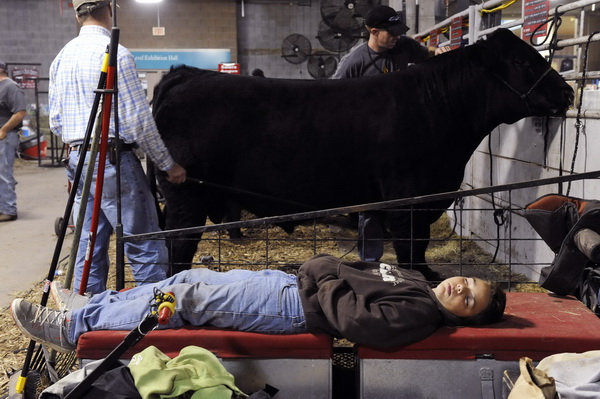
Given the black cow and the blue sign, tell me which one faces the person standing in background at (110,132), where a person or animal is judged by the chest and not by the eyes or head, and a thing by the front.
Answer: the blue sign

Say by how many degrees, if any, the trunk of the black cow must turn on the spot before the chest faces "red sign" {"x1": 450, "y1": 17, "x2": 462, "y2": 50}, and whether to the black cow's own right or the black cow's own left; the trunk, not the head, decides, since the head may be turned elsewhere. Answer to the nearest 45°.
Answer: approximately 45° to the black cow's own left

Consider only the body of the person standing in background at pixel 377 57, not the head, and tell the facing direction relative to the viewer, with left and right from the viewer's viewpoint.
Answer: facing the viewer and to the right of the viewer

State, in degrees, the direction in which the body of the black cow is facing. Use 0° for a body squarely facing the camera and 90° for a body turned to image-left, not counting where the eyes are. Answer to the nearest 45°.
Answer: approximately 270°

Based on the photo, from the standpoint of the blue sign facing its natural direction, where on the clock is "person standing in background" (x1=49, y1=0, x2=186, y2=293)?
The person standing in background is roughly at 12 o'clock from the blue sign.

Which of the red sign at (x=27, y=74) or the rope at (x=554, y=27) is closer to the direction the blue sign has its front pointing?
the rope

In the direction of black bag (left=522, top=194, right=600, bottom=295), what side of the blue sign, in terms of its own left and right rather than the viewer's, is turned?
front

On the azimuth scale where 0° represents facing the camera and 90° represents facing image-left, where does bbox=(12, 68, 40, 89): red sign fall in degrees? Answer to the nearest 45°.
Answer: approximately 0°

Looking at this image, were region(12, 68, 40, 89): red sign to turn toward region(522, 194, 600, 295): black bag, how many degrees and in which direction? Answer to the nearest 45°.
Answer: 0° — it already faces it

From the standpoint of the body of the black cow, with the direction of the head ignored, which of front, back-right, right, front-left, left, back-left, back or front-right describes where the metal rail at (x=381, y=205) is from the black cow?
right

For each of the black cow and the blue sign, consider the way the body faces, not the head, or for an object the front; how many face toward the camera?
1

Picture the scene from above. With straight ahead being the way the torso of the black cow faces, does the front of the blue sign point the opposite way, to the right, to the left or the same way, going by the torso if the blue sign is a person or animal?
to the right

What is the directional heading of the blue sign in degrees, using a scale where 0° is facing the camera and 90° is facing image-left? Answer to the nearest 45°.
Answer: approximately 0°
